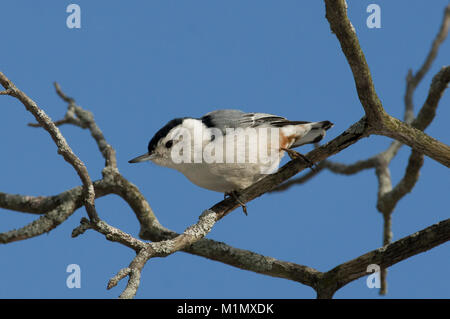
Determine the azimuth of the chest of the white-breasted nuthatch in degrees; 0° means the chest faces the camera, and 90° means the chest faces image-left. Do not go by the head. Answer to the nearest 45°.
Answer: approximately 90°
